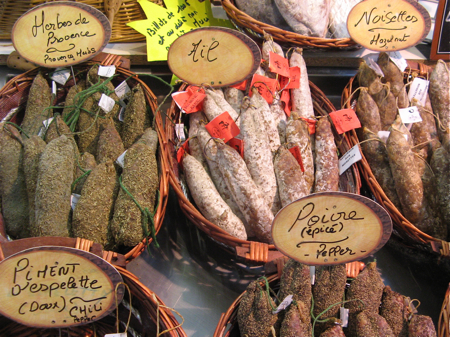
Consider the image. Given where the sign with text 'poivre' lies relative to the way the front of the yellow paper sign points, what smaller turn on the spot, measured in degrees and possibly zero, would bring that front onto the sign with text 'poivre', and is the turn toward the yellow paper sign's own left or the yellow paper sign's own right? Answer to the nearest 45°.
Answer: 0° — it already faces it

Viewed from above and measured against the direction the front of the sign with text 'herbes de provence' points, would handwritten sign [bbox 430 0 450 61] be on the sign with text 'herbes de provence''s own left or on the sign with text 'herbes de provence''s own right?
on the sign with text 'herbes de provence''s own left
